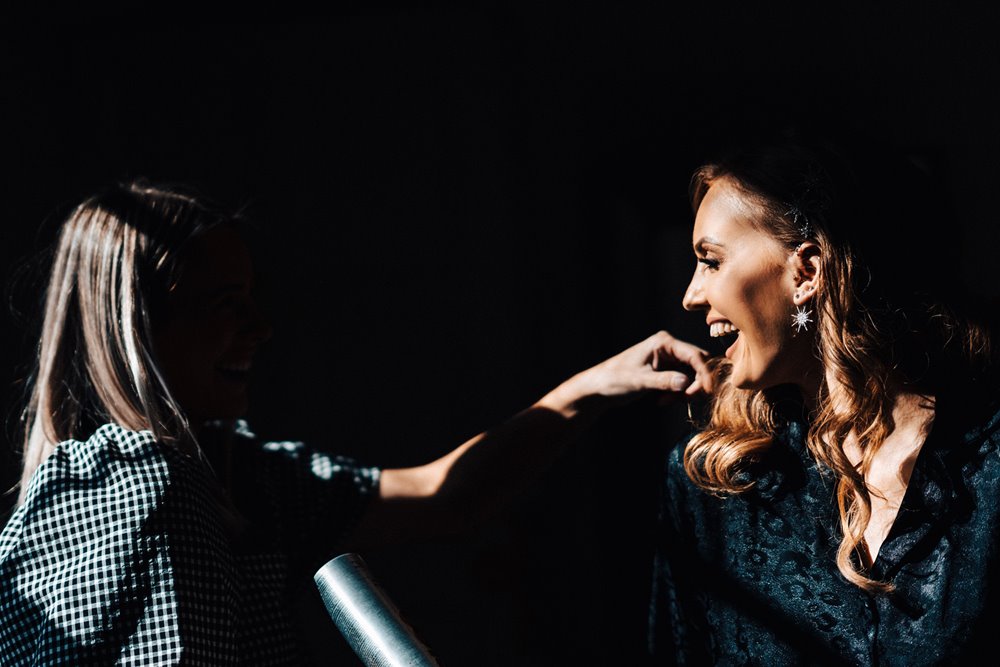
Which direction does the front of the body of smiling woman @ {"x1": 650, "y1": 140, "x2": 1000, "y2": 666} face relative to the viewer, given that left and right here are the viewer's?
facing the viewer

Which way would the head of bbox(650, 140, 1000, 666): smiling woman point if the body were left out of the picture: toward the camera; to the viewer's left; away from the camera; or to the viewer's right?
to the viewer's left

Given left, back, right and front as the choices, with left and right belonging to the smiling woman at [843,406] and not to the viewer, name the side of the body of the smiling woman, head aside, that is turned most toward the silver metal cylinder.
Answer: front

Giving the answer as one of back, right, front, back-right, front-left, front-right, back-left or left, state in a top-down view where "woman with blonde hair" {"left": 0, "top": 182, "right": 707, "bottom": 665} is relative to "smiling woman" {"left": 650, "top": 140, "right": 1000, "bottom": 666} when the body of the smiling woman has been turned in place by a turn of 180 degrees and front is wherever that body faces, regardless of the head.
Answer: left
